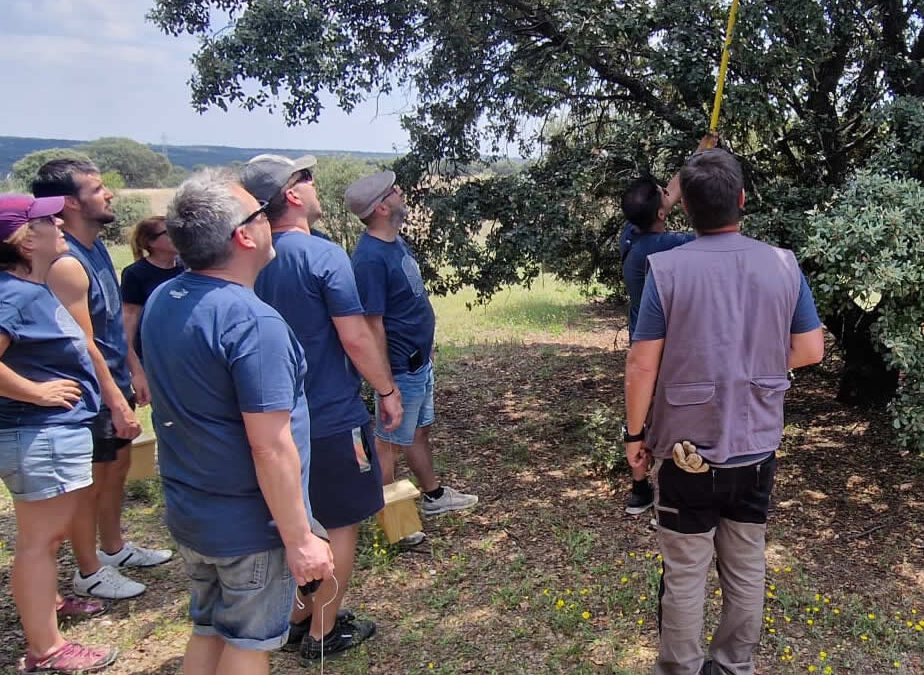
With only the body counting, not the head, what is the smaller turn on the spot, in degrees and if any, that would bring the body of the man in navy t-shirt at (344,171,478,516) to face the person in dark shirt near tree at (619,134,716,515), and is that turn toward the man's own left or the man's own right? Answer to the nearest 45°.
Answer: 0° — they already face them

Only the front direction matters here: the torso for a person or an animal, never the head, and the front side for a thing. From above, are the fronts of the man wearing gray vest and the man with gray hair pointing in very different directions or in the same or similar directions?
same or similar directions

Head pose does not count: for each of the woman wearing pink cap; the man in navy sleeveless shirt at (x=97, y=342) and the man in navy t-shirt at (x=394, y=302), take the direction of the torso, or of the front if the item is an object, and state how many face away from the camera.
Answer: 0

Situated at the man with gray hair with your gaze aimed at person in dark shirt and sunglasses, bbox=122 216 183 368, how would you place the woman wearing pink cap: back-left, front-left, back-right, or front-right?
front-left

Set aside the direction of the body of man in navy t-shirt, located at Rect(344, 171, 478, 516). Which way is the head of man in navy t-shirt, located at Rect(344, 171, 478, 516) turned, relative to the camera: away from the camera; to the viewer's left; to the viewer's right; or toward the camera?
to the viewer's right

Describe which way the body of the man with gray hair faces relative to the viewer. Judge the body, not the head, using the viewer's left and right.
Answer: facing away from the viewer and to the right of the viewer

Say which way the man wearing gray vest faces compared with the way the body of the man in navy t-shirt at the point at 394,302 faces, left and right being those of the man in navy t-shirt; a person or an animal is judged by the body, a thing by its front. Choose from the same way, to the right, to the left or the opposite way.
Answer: to the left

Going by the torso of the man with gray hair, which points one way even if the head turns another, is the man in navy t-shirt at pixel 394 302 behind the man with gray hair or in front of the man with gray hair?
in front

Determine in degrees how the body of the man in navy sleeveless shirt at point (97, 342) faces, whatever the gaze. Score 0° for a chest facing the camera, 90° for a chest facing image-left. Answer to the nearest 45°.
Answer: approximately 270°

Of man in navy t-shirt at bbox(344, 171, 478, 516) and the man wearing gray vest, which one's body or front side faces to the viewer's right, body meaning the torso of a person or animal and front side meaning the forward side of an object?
the man in navy t-shirt

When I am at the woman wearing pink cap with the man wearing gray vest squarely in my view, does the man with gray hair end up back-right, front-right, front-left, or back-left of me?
front-right

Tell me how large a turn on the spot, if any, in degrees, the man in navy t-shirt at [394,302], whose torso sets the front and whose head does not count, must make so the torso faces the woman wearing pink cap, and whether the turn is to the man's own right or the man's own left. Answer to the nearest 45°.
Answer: approximately 135° to the man's own right

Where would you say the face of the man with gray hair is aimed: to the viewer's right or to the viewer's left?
to the viewer's right

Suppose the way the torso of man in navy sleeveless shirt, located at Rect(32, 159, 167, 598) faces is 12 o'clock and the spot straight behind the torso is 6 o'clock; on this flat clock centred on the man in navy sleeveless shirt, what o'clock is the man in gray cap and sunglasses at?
The man in gray cap and sunglasses is roughly at 2 o'clock from the man in navy sleeveless shirt.

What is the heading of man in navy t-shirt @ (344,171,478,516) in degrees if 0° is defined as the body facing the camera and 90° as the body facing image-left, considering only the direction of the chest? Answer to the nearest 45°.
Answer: approximately 270°

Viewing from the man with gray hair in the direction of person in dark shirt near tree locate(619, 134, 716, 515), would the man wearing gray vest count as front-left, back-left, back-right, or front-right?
front-right

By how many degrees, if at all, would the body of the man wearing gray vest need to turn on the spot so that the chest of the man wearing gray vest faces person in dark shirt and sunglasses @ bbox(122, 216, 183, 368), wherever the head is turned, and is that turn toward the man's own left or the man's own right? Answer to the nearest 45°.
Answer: approximately 90° to the man's own left

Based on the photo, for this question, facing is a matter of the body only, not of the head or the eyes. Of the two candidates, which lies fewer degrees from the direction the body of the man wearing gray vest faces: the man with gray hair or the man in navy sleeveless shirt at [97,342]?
the man in navy sleeveless shirt

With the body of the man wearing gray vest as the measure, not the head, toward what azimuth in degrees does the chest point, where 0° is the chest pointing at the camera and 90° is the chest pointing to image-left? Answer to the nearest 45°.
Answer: approximately 180°

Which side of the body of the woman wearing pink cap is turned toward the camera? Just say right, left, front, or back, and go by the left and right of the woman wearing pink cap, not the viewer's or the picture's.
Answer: right
